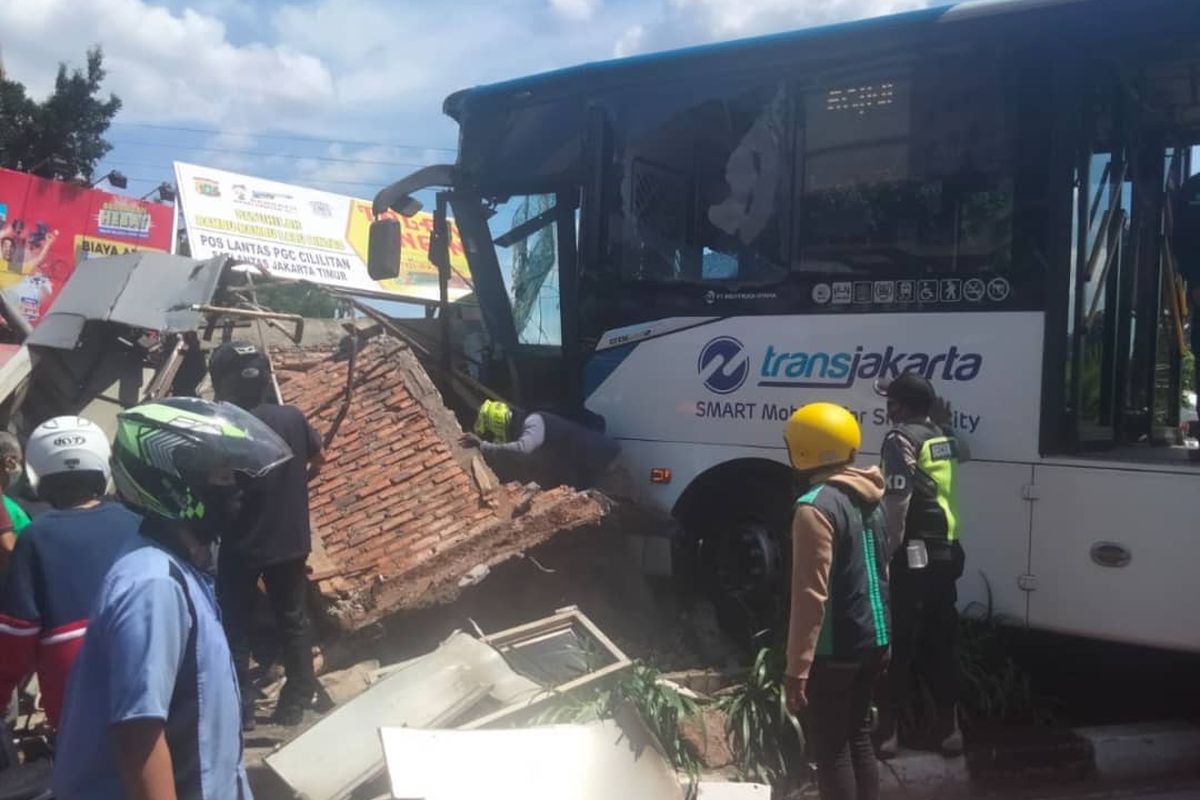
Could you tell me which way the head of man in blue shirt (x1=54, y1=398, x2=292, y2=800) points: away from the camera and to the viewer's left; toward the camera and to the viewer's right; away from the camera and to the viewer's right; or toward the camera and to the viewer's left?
away from the camera and to the viewer's right

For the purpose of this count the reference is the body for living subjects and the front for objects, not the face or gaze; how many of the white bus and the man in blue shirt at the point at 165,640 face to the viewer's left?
1

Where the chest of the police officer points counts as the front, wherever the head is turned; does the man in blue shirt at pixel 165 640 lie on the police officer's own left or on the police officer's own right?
on the police officer's own left

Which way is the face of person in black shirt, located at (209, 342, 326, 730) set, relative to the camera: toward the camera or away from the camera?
away from the camera

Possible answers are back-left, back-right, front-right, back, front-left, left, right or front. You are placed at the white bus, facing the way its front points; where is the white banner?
front-right

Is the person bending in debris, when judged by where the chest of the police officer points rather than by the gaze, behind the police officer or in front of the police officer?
in front

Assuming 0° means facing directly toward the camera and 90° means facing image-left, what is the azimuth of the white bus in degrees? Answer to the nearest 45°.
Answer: approximately 90°
